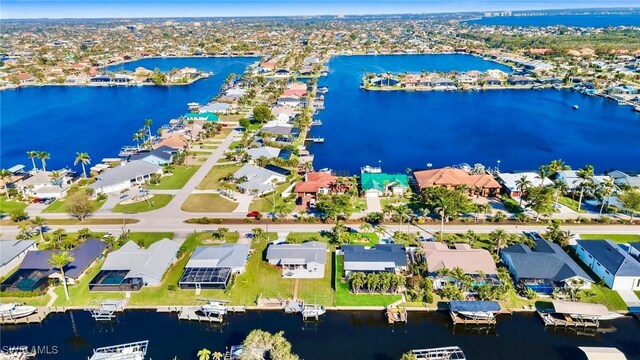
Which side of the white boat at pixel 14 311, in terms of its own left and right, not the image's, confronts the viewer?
right

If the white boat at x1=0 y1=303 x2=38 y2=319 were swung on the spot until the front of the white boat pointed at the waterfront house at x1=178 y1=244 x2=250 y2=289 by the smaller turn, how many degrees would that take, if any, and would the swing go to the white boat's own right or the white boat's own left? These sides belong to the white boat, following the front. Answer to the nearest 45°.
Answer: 0° — it already faces it

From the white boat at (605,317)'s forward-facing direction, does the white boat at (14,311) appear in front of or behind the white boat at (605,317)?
behind

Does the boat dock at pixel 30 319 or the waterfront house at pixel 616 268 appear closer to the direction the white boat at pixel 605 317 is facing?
the waterfront house

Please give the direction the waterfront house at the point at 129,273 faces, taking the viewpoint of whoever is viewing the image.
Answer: facing away from the viewer

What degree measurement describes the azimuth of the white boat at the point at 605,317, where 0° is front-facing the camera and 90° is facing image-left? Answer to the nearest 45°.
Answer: approximately 270°

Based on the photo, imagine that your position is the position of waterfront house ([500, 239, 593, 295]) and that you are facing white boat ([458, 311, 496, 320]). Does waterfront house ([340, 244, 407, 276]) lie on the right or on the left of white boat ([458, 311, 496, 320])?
right
